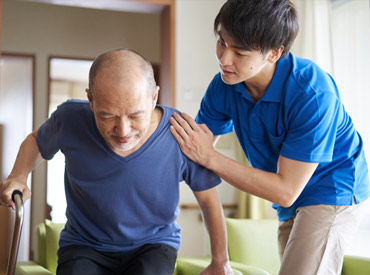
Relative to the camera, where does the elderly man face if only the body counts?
toward the camera

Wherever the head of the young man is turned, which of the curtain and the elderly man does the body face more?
the elderly man

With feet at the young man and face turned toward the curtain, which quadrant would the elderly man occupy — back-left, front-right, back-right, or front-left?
back-left

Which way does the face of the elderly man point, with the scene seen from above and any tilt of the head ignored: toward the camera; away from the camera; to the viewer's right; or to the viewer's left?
toward the camera

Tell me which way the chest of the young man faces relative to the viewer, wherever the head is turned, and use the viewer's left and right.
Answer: facing the viewer and to the left of the viewer

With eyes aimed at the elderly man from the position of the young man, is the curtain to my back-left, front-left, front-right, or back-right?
back-right

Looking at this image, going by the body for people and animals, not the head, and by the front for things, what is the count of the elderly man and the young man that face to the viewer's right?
0

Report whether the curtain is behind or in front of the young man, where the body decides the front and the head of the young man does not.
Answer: behind

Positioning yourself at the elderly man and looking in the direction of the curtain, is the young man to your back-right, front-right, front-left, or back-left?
front-right

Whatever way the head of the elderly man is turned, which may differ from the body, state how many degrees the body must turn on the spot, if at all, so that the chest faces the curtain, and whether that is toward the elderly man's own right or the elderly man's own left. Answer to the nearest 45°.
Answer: approximately 135° to the elderly man's own left

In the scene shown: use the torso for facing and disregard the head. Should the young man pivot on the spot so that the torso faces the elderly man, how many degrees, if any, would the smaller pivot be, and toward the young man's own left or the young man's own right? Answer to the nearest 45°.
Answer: approximately 45° to the young man's own right

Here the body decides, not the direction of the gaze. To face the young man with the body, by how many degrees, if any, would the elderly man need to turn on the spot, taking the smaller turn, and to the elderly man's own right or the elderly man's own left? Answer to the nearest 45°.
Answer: approximately 90° to the elderly man's own left
